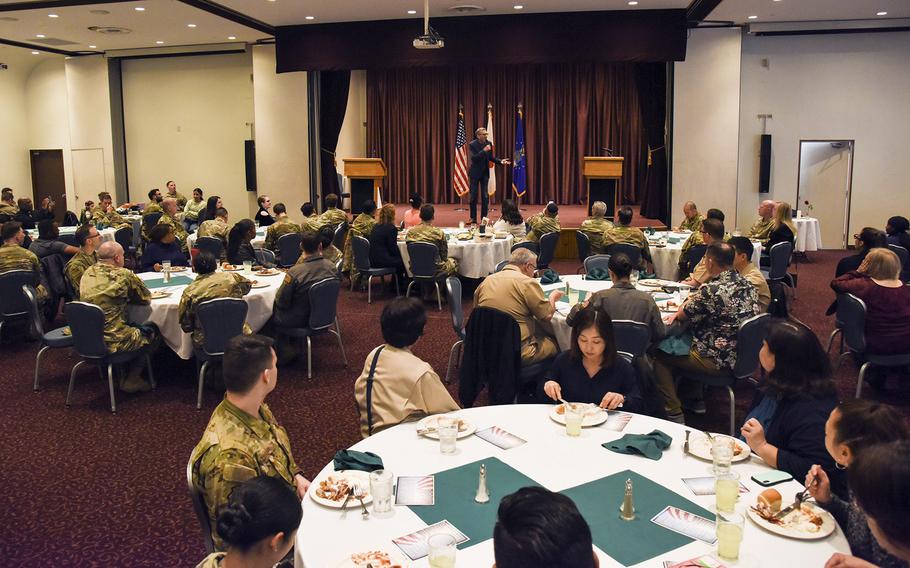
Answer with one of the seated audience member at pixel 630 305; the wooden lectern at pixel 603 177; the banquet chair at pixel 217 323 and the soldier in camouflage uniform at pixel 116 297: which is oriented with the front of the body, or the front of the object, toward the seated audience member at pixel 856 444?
the wooden lectern

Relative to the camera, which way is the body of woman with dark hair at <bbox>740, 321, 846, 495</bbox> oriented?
to the viewer's left

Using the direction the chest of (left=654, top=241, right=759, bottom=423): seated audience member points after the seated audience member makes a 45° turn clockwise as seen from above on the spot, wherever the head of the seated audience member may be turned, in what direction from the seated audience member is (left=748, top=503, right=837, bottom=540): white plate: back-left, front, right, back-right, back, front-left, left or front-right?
back

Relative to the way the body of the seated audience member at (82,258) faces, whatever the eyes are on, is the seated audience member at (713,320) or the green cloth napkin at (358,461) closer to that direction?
the seated audience member

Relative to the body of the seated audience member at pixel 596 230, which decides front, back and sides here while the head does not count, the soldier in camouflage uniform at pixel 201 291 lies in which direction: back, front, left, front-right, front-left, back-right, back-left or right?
back-left

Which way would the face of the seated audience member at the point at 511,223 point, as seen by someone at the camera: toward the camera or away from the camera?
away from the camera

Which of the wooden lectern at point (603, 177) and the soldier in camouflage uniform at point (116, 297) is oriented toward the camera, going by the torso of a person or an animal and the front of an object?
the wooden lectern

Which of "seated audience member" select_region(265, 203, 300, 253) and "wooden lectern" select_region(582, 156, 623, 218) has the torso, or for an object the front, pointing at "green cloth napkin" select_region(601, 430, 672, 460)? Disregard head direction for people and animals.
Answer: the wooden lectern

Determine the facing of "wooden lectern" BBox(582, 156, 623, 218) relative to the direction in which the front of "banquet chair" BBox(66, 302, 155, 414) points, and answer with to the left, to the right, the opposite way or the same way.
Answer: the opposite way

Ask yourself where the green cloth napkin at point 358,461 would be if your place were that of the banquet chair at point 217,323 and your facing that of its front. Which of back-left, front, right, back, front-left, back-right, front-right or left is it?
back

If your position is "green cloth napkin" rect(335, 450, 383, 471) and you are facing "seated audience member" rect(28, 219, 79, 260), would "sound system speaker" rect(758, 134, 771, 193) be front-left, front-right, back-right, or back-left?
front-right

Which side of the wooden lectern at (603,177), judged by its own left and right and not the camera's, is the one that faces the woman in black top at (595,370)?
front

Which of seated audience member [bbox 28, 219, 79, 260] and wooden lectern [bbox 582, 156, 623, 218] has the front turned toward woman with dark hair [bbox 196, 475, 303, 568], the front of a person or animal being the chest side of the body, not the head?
the wooden lectern

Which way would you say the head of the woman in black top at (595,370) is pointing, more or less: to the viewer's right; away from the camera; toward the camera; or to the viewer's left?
toward the camera

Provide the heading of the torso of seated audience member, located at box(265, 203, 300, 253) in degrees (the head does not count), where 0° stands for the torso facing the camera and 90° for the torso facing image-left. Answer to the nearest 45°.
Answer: approximately 180°

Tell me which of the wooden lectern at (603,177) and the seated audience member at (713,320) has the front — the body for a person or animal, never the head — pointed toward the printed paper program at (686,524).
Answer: the wooden lectern

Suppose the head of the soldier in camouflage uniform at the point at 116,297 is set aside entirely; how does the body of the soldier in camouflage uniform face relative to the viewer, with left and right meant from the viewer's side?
facing away from the viewer and to the right of the viewer

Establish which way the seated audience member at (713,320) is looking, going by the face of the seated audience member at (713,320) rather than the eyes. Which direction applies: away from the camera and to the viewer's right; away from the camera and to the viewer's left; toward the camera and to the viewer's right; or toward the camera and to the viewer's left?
away from the camera and to the viewer's left
